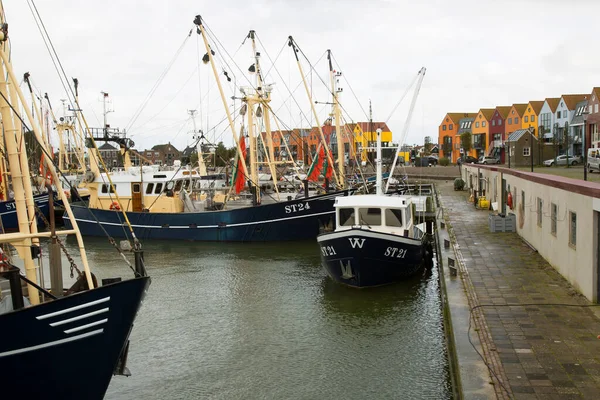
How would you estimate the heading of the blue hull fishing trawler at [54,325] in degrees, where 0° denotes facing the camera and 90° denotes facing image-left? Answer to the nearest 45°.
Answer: approximately 270°

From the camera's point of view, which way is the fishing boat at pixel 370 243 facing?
toward the camera

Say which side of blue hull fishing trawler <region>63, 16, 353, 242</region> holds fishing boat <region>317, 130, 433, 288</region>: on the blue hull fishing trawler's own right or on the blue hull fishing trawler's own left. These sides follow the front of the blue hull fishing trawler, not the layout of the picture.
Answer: on the blue hull fishing trawler's own right

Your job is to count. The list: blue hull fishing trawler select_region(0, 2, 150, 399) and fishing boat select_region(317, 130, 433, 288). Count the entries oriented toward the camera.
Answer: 1

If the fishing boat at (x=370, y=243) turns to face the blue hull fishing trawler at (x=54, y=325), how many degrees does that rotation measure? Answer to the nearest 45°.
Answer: approximately 45° to its right

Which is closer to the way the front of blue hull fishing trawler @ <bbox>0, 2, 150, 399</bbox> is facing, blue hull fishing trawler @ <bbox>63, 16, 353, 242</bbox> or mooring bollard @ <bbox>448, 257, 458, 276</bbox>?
the mooring bollard

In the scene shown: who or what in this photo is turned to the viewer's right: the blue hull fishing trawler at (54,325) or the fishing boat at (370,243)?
the blue hull fishing trawler

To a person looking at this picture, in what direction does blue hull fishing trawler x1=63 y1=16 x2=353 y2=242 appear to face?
facing to the right of the viewer

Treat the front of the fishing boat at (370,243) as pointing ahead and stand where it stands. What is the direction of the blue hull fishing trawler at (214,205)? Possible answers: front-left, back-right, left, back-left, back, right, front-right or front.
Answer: back-right

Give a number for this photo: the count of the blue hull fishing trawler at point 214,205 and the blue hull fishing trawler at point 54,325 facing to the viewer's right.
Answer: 2

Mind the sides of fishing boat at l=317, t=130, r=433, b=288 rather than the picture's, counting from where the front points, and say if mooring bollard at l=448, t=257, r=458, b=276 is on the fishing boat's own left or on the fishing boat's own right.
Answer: on the fishing boat's own left

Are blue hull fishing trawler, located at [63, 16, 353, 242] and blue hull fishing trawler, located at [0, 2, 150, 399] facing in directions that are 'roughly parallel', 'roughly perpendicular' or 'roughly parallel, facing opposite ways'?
roughly parallel

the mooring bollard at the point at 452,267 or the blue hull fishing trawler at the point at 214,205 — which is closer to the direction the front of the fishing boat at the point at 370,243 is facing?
the mooring bollard

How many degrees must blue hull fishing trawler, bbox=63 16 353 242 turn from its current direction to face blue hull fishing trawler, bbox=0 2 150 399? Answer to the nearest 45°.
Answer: approximately 90° to its right

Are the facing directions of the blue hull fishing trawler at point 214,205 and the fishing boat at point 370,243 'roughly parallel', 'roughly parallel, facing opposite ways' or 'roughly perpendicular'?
roughly perpendicular

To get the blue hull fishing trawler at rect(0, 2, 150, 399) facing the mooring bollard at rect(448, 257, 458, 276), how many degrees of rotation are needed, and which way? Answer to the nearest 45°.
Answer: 0° — it already faces it
